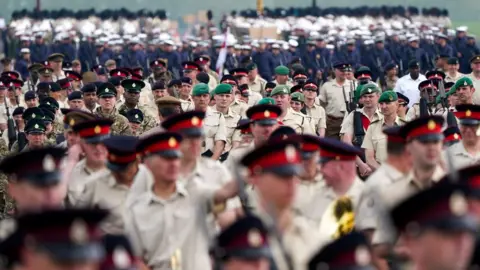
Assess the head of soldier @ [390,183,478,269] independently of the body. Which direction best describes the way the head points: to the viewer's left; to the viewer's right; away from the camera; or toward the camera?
toward the camera

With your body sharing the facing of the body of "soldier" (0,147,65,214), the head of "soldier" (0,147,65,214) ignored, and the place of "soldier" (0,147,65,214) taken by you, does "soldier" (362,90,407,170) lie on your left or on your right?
on your left

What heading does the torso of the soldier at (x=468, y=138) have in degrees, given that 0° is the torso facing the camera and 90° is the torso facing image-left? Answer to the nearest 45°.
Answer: approximately 0°

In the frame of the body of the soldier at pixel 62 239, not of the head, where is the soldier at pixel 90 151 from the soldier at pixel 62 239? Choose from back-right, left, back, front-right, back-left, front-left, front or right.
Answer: back-left

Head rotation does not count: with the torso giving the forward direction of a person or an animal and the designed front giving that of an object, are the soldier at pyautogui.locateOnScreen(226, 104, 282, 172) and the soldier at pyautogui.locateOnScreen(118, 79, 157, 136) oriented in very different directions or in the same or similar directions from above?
same or similar directions

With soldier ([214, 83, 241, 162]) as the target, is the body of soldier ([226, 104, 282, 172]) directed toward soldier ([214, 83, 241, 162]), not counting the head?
no

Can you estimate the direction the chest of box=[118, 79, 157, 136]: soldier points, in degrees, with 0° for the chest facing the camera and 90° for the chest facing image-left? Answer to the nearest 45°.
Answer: approximately 0°

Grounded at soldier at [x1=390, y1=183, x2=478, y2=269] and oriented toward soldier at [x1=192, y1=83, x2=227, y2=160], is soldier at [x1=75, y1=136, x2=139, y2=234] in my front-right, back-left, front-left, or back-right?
front-left

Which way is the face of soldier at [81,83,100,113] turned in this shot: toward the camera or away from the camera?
toward the camera

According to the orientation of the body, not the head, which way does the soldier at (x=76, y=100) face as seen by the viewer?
toward the camera

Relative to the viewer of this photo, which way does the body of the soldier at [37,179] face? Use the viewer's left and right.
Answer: facing the viewer and to the right of the viewer

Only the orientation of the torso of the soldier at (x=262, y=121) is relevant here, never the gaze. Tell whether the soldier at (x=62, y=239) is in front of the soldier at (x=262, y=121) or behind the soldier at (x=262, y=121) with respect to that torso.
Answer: in front

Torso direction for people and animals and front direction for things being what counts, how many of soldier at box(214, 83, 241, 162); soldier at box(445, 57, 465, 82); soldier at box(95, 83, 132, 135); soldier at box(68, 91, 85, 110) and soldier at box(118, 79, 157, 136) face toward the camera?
5

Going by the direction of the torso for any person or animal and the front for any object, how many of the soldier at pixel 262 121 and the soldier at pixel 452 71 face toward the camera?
2

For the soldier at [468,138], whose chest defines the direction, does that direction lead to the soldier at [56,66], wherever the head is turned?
no

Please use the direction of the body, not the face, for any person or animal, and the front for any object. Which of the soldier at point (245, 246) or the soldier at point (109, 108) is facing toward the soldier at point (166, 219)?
the soldier at point (109, 108)

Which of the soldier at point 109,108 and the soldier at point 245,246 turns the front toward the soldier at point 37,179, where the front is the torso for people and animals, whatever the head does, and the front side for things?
the soldier at point 109,108

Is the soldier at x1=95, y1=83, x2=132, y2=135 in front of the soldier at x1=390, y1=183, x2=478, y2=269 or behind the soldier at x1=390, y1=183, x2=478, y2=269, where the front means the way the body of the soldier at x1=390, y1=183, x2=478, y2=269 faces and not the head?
behind

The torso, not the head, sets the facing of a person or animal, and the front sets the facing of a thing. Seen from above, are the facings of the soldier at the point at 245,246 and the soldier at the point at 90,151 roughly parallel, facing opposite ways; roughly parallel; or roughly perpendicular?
roughly parallel

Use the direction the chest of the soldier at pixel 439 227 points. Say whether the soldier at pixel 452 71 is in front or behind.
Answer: behind
